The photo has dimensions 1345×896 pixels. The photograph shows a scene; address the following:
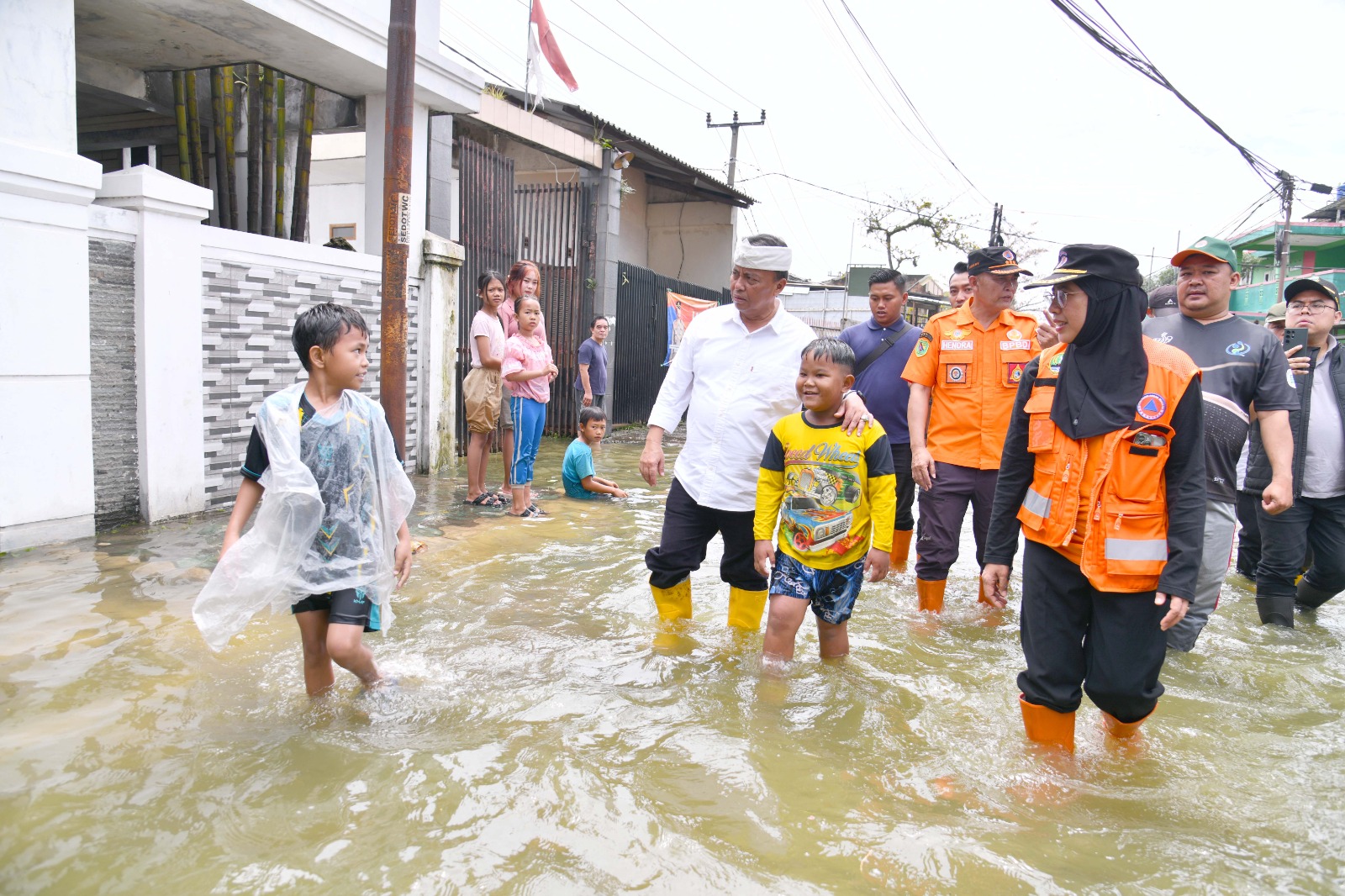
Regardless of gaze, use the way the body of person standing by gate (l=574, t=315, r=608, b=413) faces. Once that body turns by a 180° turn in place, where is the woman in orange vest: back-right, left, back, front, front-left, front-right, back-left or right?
back-left

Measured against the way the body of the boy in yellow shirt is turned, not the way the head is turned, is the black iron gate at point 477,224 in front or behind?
behind

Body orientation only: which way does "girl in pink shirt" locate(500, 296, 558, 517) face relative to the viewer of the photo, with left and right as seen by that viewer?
facing the viewer and to the right of the viewer

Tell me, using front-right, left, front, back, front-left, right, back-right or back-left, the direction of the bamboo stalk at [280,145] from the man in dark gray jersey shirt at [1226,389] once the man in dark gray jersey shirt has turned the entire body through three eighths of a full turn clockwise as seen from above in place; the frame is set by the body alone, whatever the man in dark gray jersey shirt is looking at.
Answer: front-left

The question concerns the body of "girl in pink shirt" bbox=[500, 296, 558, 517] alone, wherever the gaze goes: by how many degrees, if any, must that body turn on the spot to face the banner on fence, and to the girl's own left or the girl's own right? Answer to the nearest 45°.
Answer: approximately 135° to the girl's own left

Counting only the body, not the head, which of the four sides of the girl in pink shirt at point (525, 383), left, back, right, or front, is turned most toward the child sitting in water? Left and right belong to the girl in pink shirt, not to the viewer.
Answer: left

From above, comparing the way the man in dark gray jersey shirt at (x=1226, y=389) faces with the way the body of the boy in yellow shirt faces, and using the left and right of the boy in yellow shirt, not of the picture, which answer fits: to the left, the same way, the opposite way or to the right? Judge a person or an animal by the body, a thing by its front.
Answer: the same way

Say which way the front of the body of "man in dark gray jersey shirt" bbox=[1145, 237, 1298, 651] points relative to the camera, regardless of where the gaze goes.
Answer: toward the camera

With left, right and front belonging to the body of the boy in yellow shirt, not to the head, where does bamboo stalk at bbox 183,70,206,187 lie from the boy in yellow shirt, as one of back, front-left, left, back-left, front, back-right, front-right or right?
back-right

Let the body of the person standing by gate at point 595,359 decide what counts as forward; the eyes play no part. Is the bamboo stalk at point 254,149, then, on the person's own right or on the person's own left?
on the person's own right

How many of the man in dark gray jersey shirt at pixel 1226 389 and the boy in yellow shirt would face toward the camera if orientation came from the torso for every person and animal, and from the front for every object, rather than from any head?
2

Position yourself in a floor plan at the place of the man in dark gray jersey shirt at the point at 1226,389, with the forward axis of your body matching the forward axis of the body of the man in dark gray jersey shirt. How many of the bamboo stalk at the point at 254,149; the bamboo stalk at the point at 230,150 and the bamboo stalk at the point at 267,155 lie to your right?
3

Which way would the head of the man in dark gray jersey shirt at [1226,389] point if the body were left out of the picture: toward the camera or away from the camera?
toward the camera

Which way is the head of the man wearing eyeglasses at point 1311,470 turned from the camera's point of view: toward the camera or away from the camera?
toward the camera

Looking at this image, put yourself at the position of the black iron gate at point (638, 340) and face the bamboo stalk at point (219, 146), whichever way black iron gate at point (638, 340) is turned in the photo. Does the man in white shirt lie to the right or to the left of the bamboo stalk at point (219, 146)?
left
